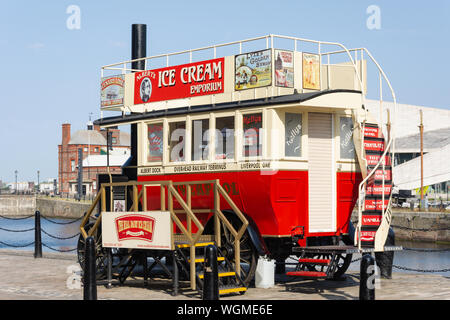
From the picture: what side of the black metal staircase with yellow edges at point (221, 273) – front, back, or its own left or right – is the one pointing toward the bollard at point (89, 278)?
right

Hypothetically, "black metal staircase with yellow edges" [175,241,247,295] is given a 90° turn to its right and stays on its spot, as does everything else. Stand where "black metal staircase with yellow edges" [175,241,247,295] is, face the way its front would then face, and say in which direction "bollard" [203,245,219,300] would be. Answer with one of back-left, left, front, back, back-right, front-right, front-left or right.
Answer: front-left

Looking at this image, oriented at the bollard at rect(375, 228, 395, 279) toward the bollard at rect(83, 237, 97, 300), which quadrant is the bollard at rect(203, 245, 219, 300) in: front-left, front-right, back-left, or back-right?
front-left

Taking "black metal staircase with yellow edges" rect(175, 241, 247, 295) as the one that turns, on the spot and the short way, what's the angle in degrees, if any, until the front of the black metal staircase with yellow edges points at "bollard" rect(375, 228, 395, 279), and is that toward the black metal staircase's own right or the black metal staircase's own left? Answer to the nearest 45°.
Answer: approximately 90° to the black metal staircase's own left
